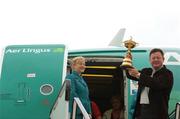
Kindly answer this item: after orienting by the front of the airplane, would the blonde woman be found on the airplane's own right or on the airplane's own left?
on the airplane's own left

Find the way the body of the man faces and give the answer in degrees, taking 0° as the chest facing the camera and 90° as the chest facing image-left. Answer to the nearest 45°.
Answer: approximately 45°

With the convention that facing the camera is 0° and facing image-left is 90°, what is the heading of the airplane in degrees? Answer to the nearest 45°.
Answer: approximately 90°

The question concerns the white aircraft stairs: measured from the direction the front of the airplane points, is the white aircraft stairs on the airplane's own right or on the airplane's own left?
on the airplane's own left
